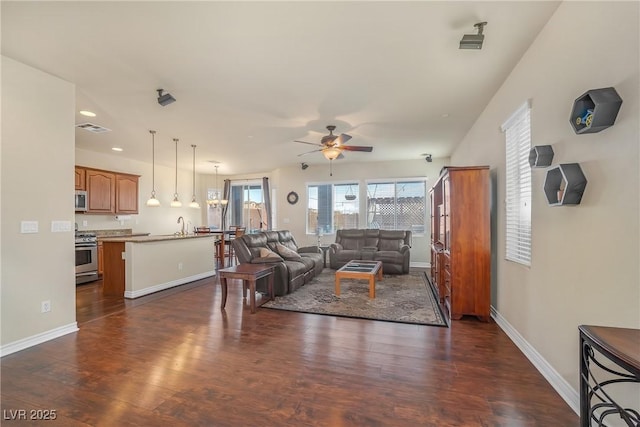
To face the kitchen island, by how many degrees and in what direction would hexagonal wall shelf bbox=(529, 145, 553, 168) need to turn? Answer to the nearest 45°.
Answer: approximately 45° to its right

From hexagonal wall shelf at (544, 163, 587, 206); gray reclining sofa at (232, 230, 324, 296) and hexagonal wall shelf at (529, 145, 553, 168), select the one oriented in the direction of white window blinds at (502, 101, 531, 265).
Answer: the gray reclining sofa

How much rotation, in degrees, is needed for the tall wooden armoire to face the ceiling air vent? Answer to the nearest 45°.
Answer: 0° — it already faces it

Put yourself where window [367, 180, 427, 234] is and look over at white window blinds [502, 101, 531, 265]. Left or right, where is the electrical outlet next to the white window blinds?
right

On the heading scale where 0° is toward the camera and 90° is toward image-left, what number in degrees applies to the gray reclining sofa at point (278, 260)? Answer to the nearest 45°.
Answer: approximately 315°

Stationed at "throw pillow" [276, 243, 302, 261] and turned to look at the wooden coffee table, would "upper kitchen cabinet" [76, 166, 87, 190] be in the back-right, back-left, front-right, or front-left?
back-right

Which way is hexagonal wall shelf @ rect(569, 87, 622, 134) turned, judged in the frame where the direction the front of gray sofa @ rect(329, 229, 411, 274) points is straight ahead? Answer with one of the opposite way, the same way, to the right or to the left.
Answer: to the right
